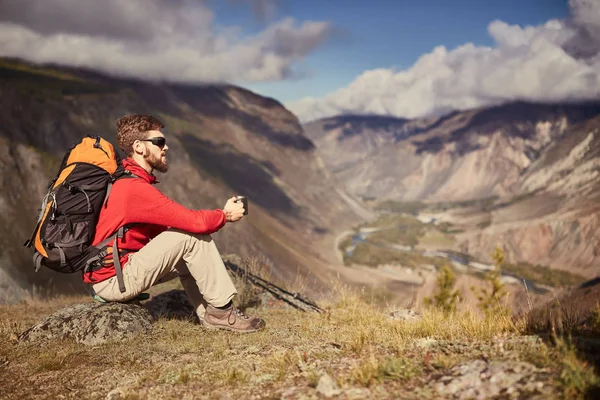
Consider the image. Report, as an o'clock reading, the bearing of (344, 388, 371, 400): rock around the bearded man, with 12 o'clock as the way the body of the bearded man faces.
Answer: The rock is roughly at 2 o'clock from the bearded man.

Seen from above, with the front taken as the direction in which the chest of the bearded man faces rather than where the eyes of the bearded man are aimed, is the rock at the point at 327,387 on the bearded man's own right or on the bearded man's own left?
on the bearded man's own right

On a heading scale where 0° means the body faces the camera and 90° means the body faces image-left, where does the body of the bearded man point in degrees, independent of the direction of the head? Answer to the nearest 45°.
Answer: approximately 270°

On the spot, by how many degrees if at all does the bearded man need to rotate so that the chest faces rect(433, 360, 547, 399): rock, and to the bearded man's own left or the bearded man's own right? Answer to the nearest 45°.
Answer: approximately 45° to the bearded man's own right

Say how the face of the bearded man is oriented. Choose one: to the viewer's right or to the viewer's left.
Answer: to the viewer's right
